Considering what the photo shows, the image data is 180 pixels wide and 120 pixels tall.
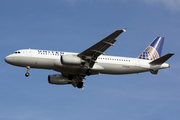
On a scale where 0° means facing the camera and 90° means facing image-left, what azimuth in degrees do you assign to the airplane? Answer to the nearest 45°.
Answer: approximately 90°
